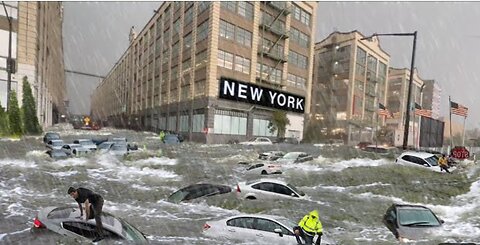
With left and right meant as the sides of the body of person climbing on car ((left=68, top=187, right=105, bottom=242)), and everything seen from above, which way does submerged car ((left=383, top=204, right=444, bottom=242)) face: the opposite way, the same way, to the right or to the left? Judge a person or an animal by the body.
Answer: to the left

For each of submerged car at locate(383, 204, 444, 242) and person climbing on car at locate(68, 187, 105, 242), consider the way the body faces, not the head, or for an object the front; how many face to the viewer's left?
1

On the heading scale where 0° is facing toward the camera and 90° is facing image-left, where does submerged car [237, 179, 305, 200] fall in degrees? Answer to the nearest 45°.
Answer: approximately 270°

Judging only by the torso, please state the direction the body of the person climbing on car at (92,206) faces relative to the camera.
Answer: to the viewer's left

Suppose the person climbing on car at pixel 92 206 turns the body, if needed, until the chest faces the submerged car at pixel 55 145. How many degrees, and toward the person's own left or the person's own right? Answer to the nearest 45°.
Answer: approximately 90° to the person's own right
